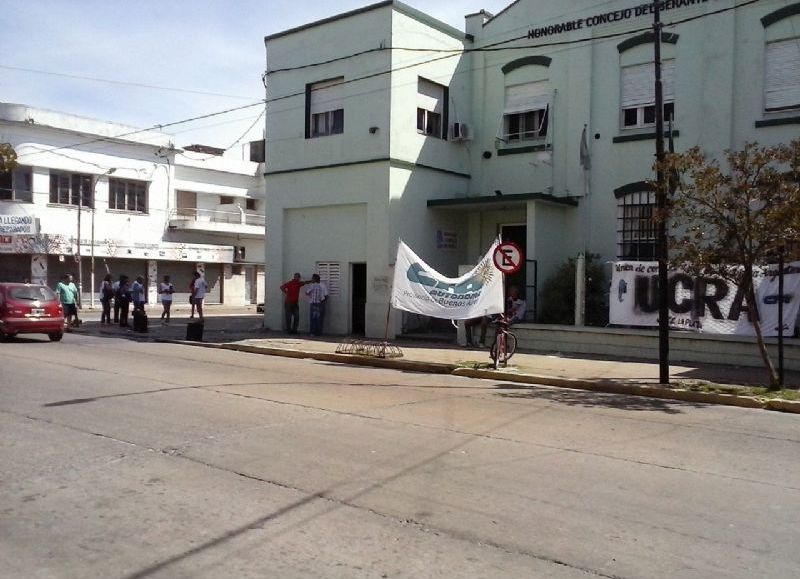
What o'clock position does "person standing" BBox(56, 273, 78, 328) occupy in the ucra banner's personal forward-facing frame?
The person standing is roughly at 3 o'clock from the ucra banner.

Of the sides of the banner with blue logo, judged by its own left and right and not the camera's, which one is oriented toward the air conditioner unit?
back

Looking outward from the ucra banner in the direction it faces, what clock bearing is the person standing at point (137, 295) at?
The person standing is roughly at 3 o'clock from the ucra banner.

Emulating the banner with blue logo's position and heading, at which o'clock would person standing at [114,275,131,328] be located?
The person standing is roughly at 4 o'clock from the banner with blue logo.

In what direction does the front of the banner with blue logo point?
toward the camera

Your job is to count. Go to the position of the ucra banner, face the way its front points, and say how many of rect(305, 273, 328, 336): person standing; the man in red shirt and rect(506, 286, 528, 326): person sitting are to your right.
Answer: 3

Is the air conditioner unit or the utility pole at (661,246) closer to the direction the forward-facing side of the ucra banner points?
the utility pole

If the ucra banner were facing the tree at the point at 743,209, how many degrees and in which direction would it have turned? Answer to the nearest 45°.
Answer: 0° — it already faces it

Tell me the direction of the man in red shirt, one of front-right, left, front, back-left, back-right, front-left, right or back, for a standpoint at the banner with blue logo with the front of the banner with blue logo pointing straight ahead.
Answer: back-right

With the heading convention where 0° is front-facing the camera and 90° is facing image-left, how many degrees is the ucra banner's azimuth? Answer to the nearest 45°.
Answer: approximately 0°

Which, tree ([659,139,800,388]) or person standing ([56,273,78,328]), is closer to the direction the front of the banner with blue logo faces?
the tree

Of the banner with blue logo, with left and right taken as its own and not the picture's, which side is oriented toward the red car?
right

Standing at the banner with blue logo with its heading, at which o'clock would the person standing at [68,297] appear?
The person standing is roughly at 4 o'clock from the banner with blue logo.

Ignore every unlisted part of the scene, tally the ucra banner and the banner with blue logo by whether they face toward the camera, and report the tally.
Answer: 2
